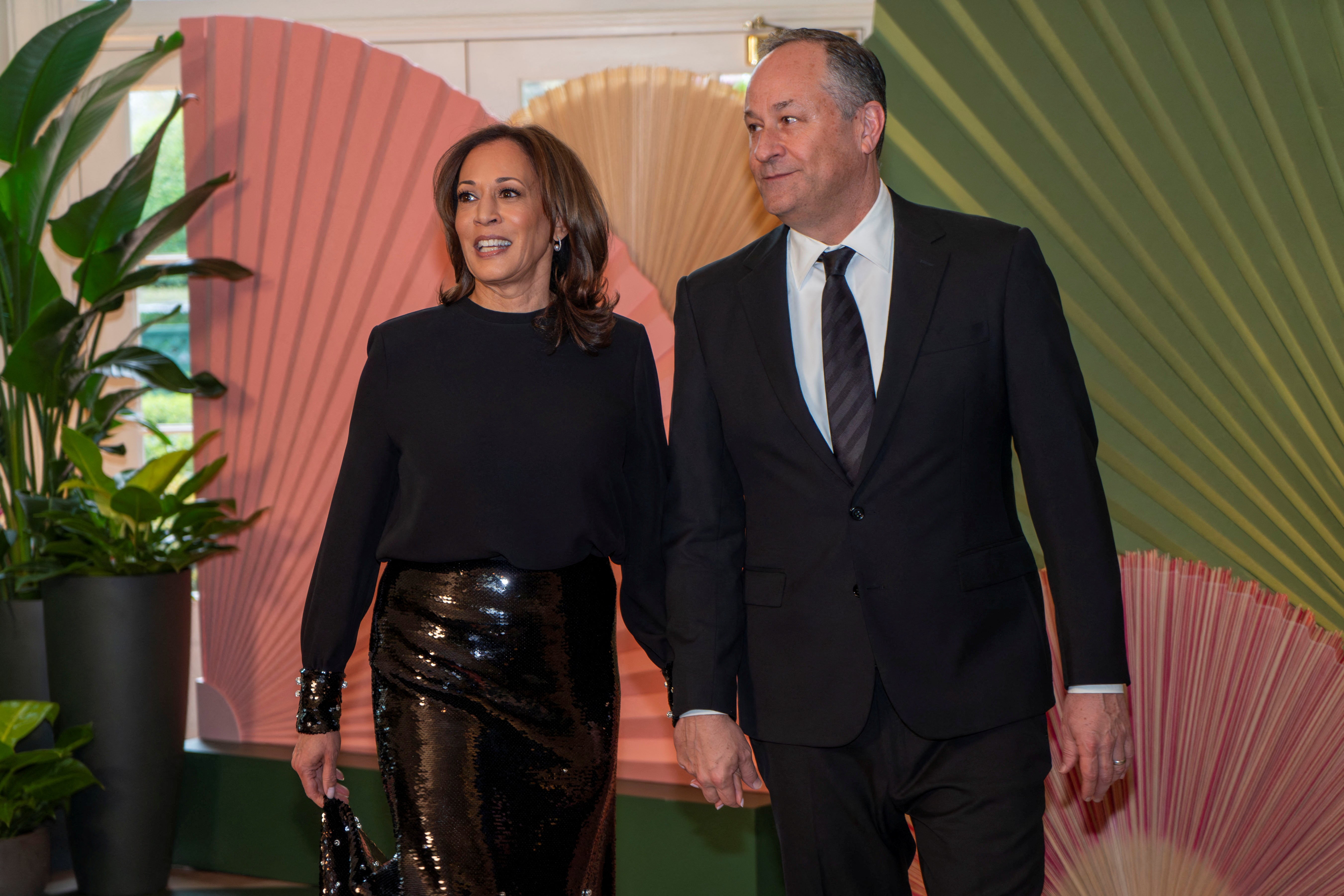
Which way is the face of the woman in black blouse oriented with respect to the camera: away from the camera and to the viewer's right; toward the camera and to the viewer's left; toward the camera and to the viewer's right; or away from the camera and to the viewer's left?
toward the camera and to the viewer's left

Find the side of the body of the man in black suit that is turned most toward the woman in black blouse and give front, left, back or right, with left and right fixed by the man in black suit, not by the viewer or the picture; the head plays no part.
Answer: right

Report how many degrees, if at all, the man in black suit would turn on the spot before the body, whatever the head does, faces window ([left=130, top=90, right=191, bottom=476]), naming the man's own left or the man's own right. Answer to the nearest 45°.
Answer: approximately 135° to the man's own right

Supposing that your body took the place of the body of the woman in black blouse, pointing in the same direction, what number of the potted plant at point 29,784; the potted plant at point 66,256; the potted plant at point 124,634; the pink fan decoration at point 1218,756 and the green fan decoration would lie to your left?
2

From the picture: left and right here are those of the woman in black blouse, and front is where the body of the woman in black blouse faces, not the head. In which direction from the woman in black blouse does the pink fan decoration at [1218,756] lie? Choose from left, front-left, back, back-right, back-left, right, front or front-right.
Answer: left

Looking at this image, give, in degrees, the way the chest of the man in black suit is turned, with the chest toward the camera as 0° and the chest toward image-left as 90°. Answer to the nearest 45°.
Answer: approximately 0°

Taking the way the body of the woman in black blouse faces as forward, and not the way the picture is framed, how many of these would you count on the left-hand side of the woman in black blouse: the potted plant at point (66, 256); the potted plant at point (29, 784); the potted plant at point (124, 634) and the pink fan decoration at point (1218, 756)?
1

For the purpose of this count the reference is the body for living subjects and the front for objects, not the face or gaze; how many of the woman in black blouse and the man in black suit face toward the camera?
2

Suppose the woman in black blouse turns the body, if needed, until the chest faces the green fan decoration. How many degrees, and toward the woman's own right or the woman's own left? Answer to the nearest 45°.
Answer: approximately 90° to the woman's own left

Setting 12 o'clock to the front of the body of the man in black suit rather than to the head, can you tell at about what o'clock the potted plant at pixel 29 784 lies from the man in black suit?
The potted plant is roughly at 4 o'clock from the man in black suit.

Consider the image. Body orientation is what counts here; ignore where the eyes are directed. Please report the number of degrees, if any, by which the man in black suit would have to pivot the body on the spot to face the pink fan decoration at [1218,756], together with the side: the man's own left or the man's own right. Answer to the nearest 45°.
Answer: approximately 135° to the man's own left

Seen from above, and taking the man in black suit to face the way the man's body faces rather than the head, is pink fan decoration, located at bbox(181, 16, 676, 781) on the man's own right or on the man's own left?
on the man's own right
